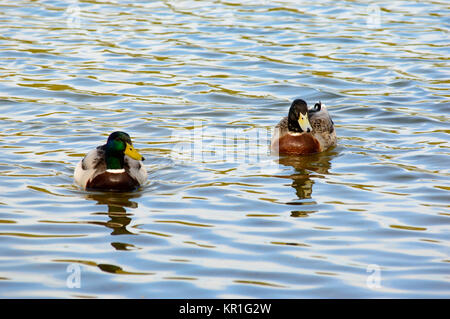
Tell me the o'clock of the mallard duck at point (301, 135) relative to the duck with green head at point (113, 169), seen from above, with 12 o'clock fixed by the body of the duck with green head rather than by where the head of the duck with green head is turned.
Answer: The mallard duck is roughly at 8 o'clock from the duck with green head.

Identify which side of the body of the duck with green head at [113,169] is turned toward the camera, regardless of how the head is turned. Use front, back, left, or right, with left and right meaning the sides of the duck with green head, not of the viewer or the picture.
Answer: front
